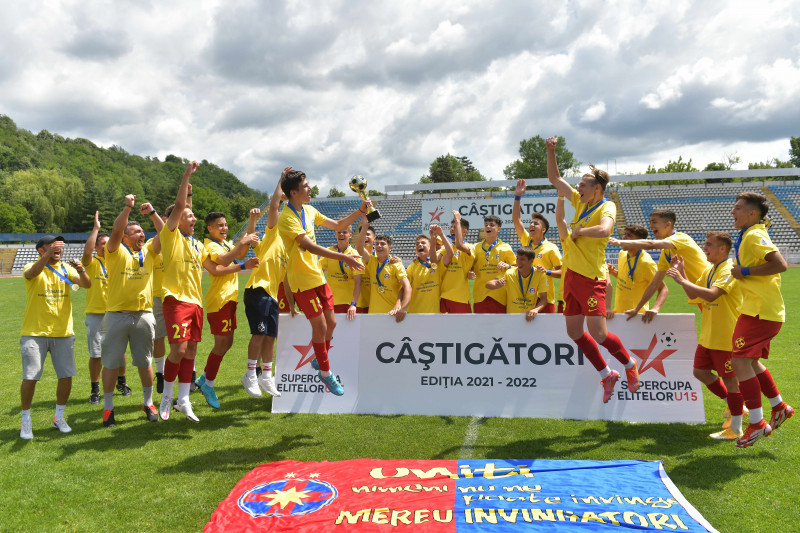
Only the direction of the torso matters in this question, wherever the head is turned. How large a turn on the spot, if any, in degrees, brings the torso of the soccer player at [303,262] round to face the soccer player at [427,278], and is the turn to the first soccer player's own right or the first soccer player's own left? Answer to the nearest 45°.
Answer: approximately 90° to the first soccer player's own left

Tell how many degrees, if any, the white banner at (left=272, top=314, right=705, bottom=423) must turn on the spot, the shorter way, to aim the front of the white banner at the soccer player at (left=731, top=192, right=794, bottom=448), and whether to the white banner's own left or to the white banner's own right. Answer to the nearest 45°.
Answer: approximately 45° to the white banner's own left

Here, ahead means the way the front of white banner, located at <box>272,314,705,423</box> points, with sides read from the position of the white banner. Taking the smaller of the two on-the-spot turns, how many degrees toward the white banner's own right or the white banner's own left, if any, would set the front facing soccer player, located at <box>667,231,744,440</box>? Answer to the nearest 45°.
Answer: approximately 90° to the white banner's own left

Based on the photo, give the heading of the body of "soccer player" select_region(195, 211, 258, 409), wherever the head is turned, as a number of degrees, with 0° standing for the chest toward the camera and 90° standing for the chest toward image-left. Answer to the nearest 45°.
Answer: approximately 315°

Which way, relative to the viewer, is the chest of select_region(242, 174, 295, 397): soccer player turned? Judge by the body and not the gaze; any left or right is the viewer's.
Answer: facing the viewer and to the right of the viewer

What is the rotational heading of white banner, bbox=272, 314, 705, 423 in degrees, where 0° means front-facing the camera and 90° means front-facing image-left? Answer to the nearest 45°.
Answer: approximately 0°

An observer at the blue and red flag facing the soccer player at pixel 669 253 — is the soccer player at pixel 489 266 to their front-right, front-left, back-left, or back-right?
front-left

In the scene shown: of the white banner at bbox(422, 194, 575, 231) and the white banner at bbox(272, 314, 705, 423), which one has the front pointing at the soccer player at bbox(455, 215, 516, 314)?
the white banner at bbox(422, 194, 575, 231)

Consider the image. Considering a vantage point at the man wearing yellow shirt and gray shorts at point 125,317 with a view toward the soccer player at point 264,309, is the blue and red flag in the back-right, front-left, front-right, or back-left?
front-right

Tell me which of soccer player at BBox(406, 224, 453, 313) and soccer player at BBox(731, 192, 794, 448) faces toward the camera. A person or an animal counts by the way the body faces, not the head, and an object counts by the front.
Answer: soccer player at BBox(406, 224, 453, 313)

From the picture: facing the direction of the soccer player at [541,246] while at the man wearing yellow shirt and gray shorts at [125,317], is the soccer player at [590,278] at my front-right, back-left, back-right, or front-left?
front-right

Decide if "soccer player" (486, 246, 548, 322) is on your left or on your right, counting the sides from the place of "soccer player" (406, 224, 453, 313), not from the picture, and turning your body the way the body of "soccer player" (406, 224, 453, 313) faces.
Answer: on your left

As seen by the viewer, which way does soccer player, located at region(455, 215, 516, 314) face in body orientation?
toward the camera

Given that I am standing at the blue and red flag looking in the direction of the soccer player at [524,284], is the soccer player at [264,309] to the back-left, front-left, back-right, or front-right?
front-left

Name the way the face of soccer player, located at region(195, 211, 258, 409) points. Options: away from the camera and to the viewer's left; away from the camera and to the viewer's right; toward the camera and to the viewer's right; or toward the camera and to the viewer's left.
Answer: toward the camera and to the viewer's right

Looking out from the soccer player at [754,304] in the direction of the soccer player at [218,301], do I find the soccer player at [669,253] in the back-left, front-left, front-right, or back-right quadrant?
front-right

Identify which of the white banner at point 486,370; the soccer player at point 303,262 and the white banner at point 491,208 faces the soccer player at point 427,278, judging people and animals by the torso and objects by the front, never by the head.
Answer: the white banner at point 491,208

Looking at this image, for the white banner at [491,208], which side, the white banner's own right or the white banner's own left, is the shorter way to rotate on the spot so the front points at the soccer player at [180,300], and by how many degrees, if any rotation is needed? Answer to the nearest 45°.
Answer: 0° — it already faces them

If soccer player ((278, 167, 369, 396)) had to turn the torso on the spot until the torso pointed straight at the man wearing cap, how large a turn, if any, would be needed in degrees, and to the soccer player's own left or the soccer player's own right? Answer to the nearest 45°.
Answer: approximately 135° to the soccer player's own right
